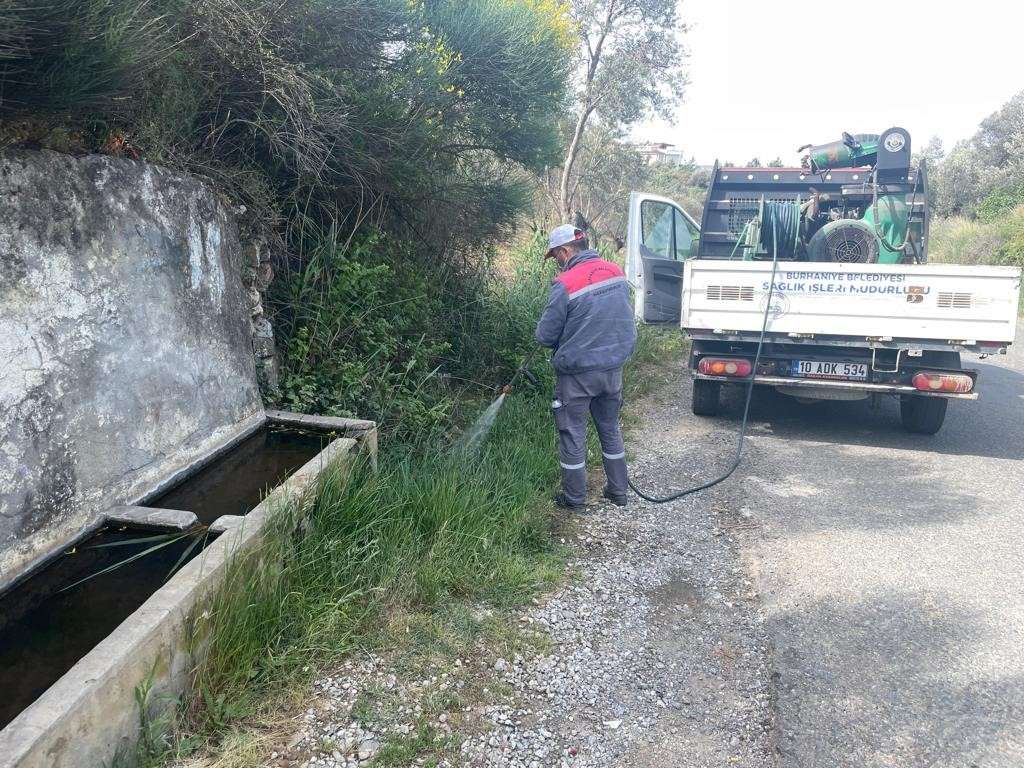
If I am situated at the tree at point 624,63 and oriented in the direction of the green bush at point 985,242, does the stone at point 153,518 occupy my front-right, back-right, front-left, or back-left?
back-right

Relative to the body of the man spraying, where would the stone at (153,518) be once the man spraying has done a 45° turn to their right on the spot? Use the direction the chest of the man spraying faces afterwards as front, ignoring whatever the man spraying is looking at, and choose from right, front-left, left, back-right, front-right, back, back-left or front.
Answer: back-left

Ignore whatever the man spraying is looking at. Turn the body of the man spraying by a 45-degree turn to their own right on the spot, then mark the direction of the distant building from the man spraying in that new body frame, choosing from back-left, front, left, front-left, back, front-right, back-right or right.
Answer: front

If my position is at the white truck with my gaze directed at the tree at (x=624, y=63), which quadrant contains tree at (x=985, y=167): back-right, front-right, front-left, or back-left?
front-right

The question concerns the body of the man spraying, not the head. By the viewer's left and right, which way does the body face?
facing away from the viewer and to the left of the viewer

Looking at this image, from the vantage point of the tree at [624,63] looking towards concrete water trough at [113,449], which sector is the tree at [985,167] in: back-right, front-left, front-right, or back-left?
back-left

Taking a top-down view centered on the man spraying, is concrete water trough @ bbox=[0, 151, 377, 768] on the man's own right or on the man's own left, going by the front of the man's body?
on the man's own left

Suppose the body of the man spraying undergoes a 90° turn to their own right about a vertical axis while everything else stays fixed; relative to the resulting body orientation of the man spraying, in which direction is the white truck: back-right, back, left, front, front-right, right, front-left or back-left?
front

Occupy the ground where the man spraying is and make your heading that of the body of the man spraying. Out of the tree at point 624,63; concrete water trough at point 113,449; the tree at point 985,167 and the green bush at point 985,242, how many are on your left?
1

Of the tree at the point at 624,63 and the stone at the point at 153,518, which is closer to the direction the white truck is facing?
the tree

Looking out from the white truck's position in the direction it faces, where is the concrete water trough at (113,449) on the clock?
The concrete water trough is roughly at 7 o'clock from the white truck.

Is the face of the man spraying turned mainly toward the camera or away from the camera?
away from the camera

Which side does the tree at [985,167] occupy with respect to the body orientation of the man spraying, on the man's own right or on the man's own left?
on the man's own right

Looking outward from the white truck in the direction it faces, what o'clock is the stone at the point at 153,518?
The stone is roughly at 7 o'clock from the white truck.

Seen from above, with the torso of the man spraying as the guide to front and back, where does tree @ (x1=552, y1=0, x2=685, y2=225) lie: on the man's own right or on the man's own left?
on the man's own right

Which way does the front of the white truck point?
away from the camera
